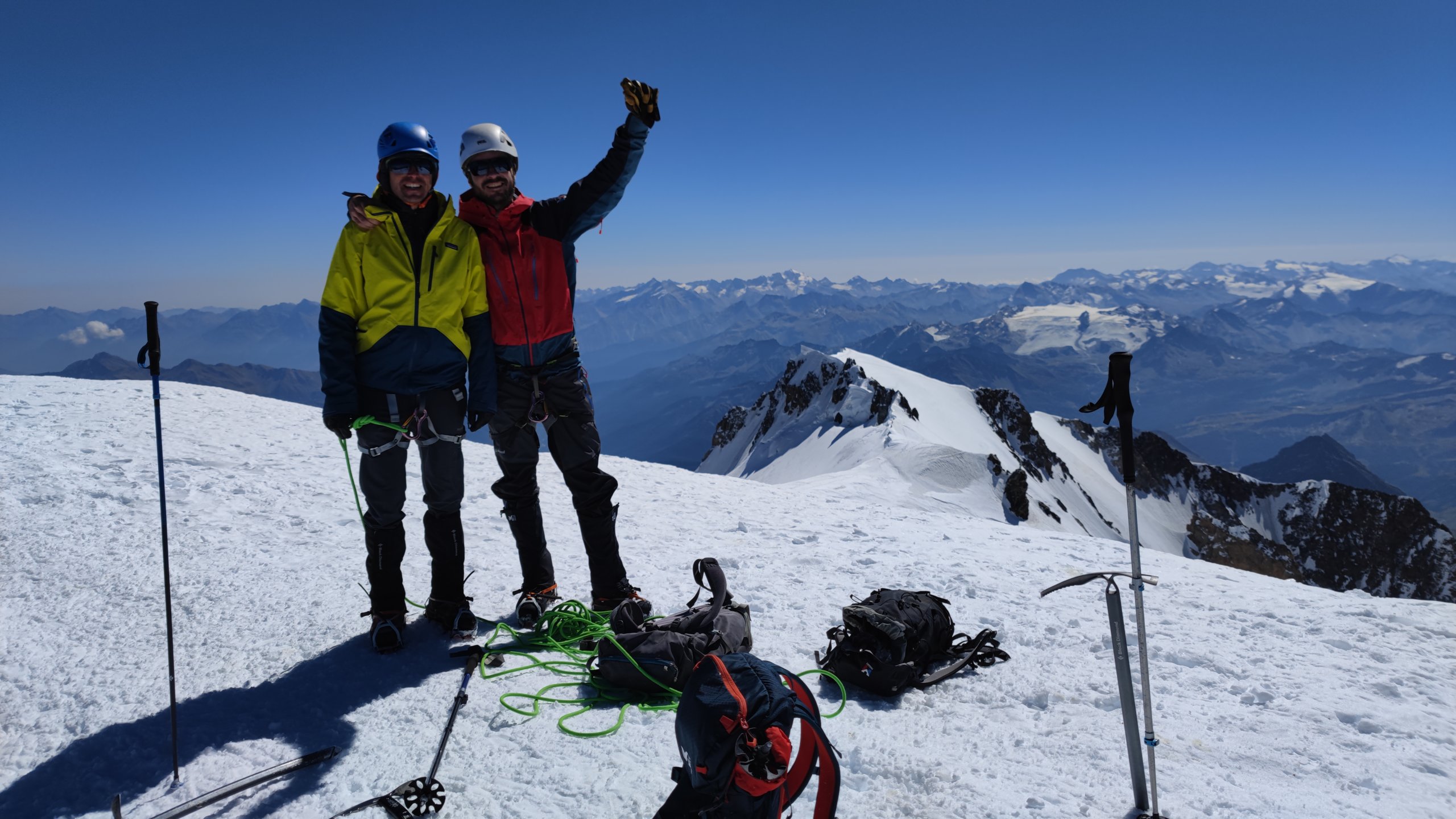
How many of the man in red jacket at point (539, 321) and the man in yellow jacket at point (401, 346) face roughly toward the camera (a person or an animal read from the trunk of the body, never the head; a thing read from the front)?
2

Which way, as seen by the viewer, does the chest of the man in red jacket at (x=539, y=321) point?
toward the camera

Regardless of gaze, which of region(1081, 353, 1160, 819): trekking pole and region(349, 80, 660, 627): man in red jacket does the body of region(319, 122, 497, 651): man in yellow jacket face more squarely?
the trekking pole

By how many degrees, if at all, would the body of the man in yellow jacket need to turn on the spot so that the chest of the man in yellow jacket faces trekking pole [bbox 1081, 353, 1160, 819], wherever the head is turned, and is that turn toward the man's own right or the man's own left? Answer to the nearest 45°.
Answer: approximately 45° to the man's own left

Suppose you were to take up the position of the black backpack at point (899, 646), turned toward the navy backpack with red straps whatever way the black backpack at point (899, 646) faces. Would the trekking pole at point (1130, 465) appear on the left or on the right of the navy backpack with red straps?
left

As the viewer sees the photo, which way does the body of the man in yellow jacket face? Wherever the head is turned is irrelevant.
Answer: toward the camera

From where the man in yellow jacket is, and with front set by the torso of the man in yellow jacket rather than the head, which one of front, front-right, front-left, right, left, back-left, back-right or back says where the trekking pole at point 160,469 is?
front-right

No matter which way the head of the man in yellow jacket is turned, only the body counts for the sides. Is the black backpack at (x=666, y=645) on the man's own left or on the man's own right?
on the man's own left

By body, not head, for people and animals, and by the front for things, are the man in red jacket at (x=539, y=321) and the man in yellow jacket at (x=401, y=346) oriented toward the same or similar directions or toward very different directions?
same or similar directions

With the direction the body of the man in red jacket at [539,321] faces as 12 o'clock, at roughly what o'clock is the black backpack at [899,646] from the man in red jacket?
The black backpack is roughly at 10 o'clock from the man in red jacket.
